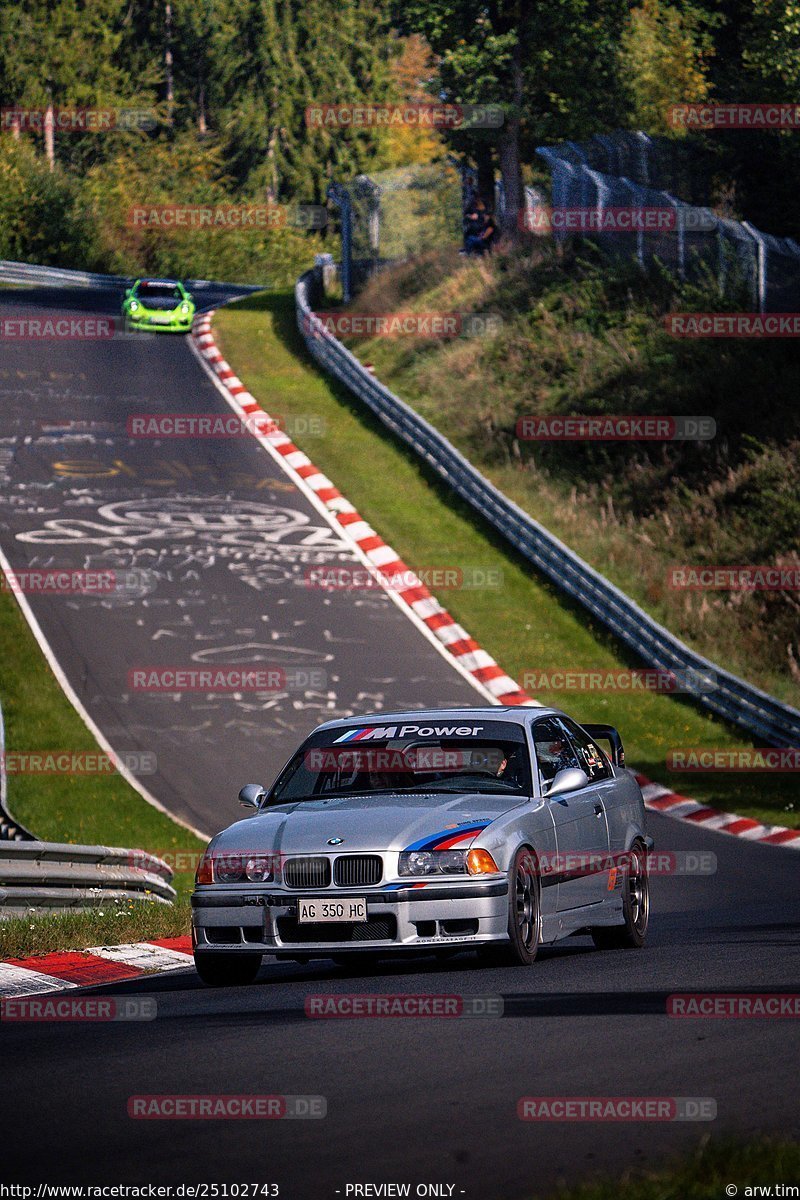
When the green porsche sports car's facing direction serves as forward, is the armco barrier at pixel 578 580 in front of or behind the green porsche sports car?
in front

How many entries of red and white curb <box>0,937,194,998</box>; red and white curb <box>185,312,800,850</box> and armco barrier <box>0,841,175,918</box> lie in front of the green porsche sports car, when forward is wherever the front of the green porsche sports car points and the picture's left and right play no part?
3

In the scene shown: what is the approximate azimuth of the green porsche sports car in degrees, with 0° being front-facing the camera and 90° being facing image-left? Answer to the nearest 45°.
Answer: approximately 0°

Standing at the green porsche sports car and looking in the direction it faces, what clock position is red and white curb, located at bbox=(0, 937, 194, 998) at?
The red and white curb is roughly at 12 o'clock from the green porsche sports car.

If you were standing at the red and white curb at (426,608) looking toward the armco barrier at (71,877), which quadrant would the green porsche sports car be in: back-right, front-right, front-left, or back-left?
back-right

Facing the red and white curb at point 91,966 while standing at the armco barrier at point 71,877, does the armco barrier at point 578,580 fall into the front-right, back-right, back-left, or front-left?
back-left

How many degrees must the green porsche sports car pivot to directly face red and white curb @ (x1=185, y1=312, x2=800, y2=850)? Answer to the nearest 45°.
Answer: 0° — it already faces it

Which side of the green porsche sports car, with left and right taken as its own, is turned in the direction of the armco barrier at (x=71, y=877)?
front
